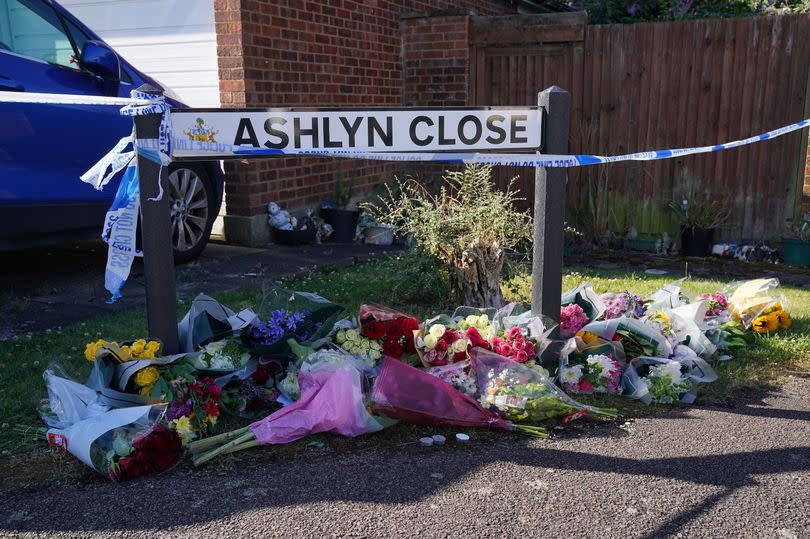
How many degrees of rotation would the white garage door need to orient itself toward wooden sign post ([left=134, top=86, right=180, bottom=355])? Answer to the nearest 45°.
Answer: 0° — it already faces it

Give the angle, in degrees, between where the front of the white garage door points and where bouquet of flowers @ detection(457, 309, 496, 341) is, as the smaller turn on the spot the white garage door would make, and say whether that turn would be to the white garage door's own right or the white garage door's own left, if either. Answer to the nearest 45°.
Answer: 0° — it already faces it

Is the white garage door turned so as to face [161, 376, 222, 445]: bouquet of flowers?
yes

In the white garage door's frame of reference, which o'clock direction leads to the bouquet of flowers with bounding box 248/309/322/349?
The bouquet of flowers is roughly at 12 o'clock from the white garage door.

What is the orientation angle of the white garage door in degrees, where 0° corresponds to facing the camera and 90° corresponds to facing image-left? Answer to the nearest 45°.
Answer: approximately 0°

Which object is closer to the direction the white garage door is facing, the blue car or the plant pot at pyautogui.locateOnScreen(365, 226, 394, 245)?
the blue car

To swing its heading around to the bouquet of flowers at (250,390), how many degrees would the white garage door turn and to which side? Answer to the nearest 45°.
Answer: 0° — it already faces it

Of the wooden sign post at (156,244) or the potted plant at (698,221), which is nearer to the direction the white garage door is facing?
the wooden sign post

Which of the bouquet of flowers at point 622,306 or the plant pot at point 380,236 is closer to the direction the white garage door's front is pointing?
the bouquet of flowers

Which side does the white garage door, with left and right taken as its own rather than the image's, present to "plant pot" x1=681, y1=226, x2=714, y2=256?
left

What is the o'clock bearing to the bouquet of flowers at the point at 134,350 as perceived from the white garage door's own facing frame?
The bouquet of flowers is roughly at 12 o'clock from the white garage door.
